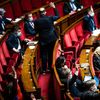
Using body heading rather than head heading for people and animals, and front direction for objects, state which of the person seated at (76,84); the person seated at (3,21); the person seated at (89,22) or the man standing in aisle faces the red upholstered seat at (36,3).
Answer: the man standing in aisle

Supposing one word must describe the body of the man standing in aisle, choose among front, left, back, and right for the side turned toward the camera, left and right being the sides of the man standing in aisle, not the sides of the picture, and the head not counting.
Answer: back
